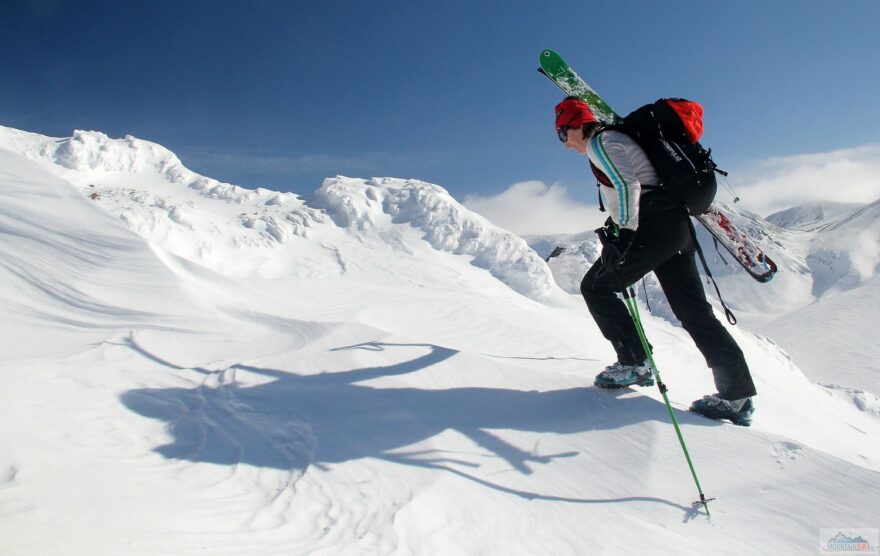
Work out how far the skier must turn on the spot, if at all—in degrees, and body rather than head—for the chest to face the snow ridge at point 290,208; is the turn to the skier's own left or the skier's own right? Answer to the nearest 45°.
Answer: approximately 45° to the skier's own right

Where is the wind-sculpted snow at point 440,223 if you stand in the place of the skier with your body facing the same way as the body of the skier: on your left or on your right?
on your right

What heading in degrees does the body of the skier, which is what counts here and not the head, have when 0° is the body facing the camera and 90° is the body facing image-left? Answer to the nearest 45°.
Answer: approximately 90°
